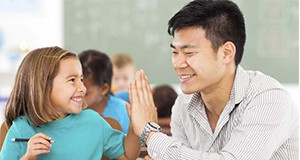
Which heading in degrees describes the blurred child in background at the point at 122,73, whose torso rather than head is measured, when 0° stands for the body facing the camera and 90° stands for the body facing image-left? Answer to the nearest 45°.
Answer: approximately 45°

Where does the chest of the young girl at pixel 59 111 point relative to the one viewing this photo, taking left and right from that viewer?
facing the viewer and to the right of the viewer

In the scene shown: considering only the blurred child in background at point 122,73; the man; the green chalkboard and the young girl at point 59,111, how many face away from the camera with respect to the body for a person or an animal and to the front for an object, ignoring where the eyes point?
0

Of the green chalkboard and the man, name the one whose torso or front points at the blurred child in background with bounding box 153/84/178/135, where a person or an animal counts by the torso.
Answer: the green chalkboard

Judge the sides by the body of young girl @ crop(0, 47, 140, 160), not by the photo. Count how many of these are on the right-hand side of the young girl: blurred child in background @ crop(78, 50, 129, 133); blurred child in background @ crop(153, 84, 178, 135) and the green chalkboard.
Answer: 0

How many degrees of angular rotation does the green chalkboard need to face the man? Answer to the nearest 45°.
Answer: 0° — it already faces them

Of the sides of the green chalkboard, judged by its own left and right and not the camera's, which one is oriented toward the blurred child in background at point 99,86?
front

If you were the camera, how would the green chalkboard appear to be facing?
facing the viewer

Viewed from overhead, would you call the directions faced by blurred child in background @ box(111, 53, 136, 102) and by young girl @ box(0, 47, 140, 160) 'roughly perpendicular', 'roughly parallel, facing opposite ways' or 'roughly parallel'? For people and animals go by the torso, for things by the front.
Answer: roughly perpendicular

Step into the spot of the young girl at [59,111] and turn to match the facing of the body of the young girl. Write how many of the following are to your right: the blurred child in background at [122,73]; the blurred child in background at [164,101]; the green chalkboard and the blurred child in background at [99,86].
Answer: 0

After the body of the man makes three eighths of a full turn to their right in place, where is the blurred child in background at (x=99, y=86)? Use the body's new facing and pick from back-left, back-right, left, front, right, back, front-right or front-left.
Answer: front-left

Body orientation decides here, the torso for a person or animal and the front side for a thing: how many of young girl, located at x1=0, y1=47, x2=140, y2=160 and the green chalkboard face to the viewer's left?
0

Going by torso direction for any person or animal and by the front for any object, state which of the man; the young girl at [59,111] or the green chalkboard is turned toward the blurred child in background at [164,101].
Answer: the green chalkboard

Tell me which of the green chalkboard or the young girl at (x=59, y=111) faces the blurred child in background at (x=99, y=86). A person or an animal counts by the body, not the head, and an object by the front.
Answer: the green chalkboard

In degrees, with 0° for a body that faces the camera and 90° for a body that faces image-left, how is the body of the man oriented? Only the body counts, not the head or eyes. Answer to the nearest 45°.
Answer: approximately 45°

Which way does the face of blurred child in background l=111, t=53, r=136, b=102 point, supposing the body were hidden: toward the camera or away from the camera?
toward the camera

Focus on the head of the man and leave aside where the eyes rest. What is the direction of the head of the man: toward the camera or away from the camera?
toward the camera

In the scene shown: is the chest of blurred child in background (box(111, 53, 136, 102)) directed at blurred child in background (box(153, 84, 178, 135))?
no

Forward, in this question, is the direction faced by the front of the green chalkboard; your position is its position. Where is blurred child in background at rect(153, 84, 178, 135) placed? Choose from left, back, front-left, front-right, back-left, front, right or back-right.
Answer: front
